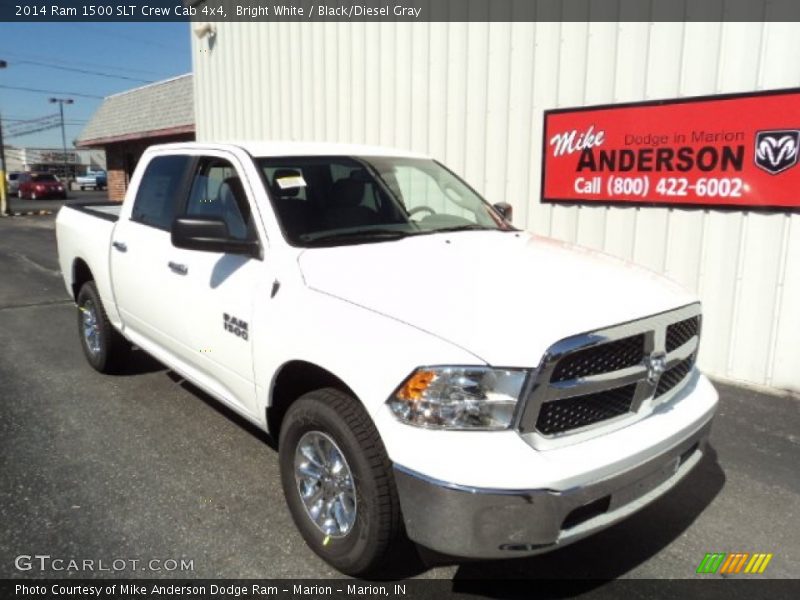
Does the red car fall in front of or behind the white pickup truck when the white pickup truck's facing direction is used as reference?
behind

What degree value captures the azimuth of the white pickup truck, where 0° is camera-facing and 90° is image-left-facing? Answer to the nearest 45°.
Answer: approximately 315°

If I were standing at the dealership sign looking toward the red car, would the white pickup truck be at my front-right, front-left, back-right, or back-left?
back-left

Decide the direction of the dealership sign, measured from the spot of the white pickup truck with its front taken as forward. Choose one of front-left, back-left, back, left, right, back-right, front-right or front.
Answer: left
